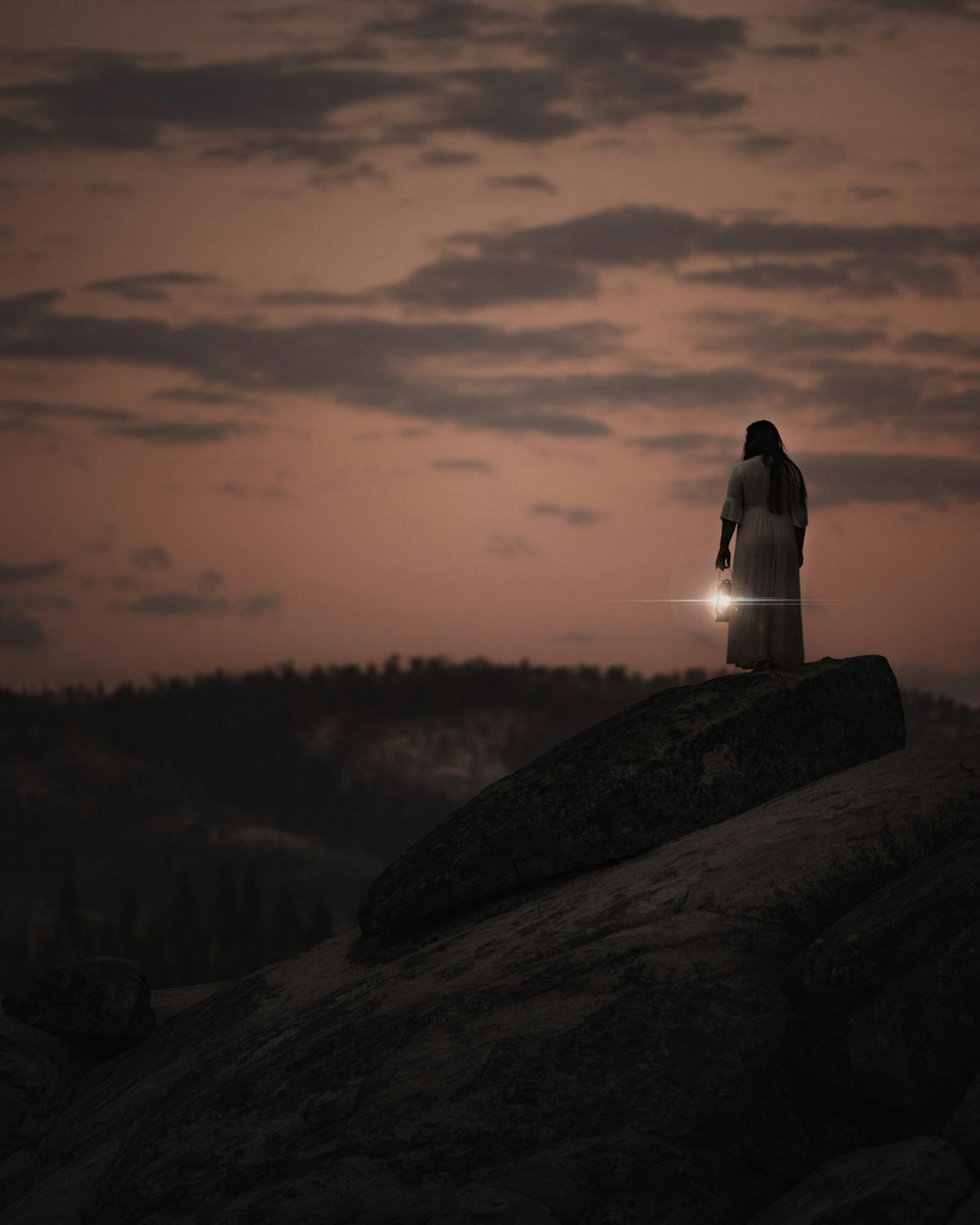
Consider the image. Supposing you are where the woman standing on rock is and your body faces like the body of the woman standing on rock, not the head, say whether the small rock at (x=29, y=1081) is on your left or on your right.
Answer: on your left

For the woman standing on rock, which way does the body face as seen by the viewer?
away from the camera

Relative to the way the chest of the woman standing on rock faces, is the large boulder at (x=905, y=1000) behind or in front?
behind

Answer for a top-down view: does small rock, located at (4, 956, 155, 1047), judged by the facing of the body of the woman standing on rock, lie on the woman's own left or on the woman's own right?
on the woman's own left
